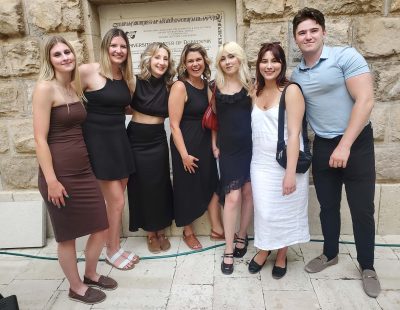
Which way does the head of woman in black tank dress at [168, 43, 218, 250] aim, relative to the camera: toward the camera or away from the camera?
toward the camera

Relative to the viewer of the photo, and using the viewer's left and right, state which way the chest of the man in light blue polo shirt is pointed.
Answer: facing the viewer and to the left of the viewer

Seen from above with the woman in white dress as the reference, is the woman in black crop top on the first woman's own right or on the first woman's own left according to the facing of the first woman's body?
on the first woman's own right

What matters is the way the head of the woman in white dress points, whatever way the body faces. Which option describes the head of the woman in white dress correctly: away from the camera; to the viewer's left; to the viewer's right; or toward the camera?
toward the camera

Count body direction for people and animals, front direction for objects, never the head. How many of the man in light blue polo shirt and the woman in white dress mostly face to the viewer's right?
0

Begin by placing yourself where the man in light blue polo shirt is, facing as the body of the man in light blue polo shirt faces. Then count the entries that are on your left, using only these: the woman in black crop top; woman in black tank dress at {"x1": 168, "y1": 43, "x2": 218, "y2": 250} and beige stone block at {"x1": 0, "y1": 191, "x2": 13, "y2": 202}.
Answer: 0

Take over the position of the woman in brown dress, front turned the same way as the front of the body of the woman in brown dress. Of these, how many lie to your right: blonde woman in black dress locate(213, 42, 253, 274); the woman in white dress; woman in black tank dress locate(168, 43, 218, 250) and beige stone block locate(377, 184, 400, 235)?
0

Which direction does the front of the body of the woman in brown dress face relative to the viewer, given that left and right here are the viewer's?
facing the viewer and to the right of the viewer

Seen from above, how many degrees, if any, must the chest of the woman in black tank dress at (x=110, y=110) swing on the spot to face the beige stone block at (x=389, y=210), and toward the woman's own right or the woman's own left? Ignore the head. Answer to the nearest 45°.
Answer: approximately 45° to the woman's own left

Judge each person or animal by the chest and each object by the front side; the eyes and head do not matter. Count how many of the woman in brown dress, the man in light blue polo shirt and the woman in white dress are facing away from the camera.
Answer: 0

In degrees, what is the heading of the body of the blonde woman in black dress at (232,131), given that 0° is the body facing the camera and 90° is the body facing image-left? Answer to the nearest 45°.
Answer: approximately 0°

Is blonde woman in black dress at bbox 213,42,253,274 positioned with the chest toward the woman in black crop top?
no

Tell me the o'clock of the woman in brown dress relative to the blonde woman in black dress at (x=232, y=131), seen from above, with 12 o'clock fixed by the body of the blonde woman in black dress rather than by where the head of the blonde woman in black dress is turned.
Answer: The woman in brown dress is roughly at 2 o'clock from the blonde woman in black dress.

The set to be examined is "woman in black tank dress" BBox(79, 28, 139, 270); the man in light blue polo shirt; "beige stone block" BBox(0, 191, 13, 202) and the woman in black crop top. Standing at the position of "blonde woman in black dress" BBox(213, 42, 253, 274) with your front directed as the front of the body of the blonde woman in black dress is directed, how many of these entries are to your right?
3

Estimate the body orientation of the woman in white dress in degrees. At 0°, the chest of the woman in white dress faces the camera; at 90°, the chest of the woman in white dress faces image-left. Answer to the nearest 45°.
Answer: approximately 45°
